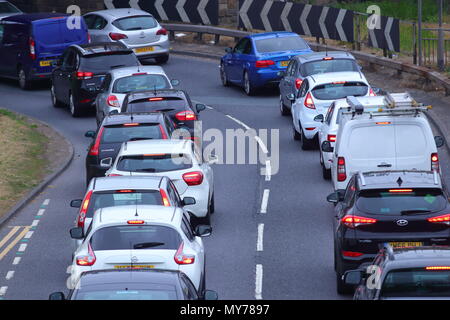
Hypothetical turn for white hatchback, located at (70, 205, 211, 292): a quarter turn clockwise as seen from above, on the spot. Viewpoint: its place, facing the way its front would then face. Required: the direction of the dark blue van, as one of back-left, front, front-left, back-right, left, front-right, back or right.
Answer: left

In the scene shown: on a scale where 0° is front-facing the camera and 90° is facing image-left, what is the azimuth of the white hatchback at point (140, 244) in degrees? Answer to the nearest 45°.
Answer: approximately 180°

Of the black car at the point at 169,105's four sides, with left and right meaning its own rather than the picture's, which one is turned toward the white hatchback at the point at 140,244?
back

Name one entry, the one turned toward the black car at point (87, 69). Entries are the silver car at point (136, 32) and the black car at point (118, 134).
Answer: the black car at point (118, 134)

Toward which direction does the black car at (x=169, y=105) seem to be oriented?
away from the camera

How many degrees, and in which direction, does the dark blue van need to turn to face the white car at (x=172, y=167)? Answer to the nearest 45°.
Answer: approximately 135° to its left

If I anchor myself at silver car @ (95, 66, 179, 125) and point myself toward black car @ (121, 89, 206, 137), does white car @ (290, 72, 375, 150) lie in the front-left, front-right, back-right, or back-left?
front-left

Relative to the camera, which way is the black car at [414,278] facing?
away from the camera

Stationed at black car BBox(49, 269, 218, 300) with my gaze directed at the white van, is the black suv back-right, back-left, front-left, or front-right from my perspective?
front-right

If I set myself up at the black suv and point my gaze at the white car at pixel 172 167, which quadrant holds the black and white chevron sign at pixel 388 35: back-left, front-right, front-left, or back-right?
front-right

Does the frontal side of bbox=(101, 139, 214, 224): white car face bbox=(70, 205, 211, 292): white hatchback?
no

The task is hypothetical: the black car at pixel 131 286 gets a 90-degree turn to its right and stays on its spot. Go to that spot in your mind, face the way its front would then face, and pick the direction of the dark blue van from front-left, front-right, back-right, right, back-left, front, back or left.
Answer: left

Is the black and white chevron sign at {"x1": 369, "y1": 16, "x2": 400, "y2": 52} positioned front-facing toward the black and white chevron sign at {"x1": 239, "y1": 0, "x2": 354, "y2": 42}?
no

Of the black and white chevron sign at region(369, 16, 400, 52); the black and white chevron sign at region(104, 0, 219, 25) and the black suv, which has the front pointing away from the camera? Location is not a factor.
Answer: the black suv

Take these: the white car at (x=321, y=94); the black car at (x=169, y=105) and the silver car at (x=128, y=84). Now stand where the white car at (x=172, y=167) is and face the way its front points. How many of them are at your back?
0

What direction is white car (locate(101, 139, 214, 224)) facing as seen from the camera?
away from the camera

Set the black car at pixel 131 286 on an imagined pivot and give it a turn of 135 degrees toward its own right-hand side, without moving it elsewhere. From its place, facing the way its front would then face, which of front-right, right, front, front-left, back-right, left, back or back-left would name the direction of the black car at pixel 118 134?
back-left

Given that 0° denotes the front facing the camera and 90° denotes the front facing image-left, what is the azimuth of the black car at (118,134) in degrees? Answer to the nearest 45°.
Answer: approximately 180°

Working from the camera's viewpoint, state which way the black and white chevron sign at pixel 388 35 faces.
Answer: facing the viewer and to the left of the viewer

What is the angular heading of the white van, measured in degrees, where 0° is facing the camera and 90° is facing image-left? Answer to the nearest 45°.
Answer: approximately 180°

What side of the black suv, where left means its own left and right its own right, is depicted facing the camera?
back

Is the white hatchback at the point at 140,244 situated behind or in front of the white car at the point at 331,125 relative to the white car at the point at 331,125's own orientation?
behind
